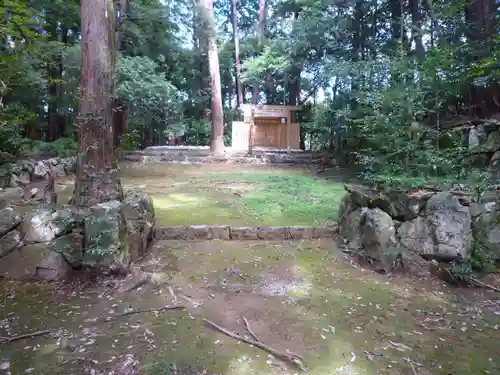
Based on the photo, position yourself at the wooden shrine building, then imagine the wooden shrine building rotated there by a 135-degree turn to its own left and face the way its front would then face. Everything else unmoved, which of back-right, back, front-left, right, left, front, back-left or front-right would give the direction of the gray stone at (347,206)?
back-right

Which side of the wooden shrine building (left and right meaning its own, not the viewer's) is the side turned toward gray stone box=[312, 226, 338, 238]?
front

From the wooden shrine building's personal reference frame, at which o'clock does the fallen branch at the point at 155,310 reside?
The fallen branch is roughly at 12 o'clock from the wooden shrine building.

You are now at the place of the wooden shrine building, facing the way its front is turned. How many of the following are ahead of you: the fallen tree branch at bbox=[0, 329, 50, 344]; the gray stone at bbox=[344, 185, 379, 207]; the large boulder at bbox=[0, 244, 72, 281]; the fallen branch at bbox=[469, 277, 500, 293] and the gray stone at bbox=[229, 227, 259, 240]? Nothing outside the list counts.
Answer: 5

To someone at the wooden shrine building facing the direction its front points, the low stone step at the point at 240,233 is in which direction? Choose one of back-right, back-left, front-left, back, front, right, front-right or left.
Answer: front

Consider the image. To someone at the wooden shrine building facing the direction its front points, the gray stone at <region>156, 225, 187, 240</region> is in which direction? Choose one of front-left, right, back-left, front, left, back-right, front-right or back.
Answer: front

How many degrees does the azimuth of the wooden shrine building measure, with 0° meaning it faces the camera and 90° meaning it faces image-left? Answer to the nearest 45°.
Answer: approximately 0°

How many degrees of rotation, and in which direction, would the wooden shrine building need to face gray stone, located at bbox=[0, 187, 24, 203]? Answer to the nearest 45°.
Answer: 0° — it already faces it

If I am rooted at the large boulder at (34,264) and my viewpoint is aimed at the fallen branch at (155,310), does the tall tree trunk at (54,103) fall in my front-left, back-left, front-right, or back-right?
back-left

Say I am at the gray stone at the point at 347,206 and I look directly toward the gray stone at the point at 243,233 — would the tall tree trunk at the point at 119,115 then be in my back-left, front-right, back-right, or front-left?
front-right

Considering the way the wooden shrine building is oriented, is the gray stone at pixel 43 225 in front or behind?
in front

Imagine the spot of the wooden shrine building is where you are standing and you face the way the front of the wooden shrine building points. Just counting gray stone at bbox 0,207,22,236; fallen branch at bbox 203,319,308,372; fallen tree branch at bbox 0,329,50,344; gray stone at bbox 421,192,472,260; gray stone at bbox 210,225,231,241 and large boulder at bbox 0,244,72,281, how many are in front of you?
6

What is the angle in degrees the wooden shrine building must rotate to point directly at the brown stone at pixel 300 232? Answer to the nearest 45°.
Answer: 0° — it already faces it

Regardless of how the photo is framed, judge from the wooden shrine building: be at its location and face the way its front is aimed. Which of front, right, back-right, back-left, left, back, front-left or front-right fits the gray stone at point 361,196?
front

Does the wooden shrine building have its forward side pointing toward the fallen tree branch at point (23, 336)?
yes

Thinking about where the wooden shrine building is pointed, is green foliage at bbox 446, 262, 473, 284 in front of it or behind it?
in front

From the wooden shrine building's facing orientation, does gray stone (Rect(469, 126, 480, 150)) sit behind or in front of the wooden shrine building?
in front
